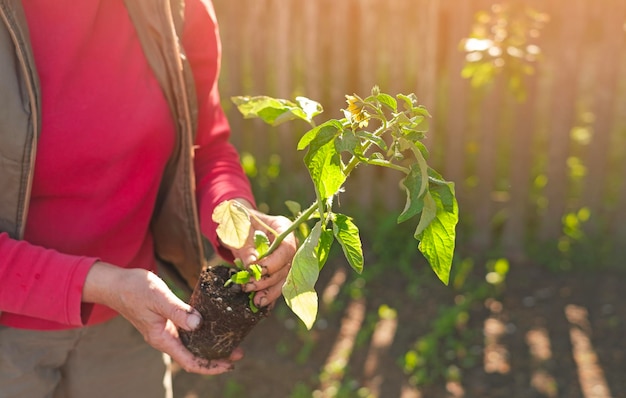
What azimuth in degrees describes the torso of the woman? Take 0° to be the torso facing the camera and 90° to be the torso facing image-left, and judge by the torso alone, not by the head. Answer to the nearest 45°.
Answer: approximately 315°
